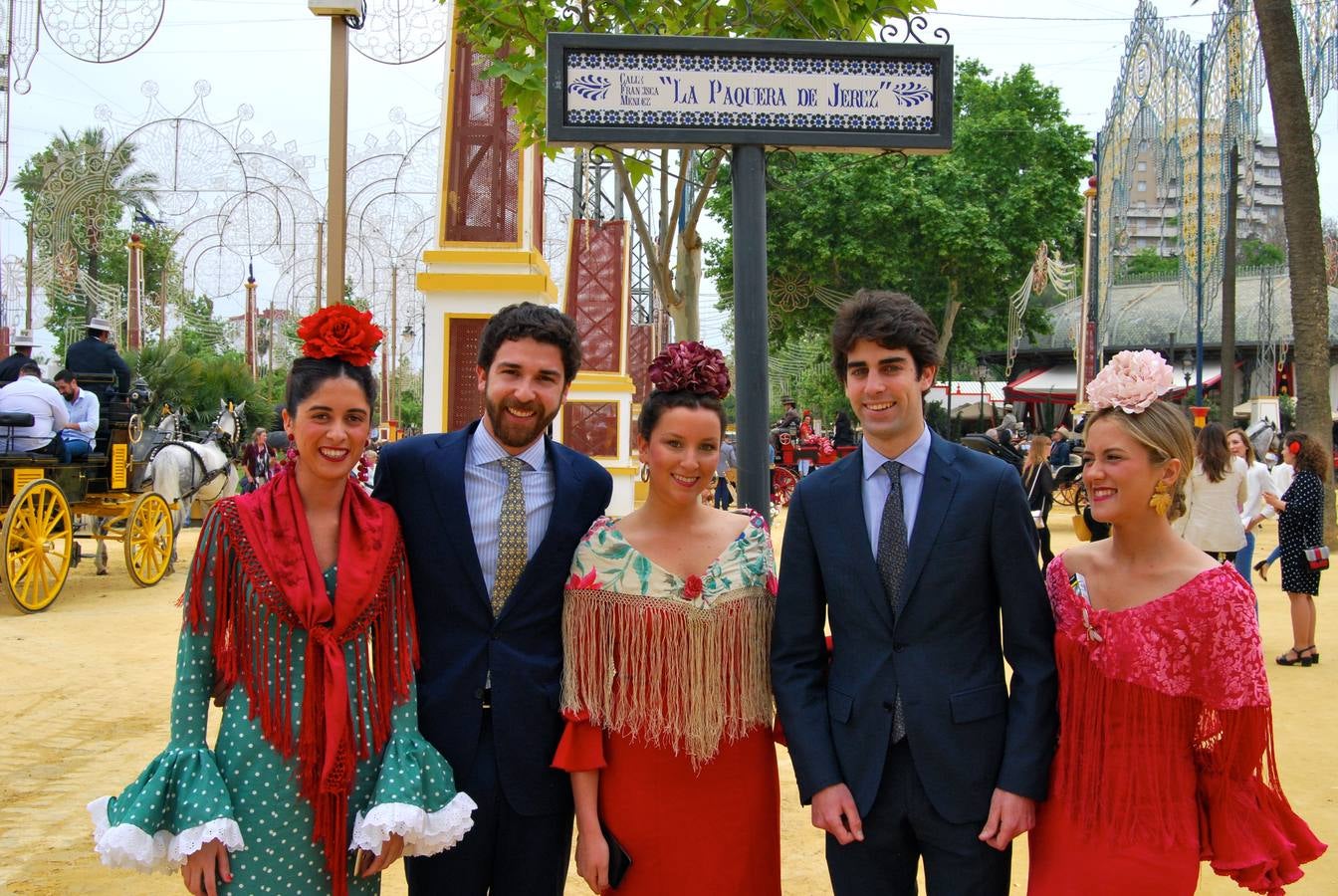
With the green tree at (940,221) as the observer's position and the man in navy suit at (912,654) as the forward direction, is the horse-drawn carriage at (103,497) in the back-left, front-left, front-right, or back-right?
front-right

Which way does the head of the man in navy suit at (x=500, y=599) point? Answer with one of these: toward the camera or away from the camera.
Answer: toward the camera

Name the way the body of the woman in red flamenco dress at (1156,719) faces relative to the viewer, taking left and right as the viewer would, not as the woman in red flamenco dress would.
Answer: facing the viewer and to the left of the viewer

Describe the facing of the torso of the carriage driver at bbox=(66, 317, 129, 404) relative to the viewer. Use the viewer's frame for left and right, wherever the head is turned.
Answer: facing away from the viewer and to the right of the viewer

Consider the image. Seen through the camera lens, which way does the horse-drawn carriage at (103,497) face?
facing away from the viewer and to the right of the viewer

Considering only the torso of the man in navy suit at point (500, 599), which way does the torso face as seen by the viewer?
toward the camera

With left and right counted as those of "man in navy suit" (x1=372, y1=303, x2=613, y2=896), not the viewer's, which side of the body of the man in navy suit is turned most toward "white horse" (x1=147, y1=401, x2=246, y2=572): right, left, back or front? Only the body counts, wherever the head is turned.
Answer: back

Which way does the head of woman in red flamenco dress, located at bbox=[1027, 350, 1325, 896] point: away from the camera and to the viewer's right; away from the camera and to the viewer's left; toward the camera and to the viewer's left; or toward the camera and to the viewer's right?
toward the camera and to the viewer's left
